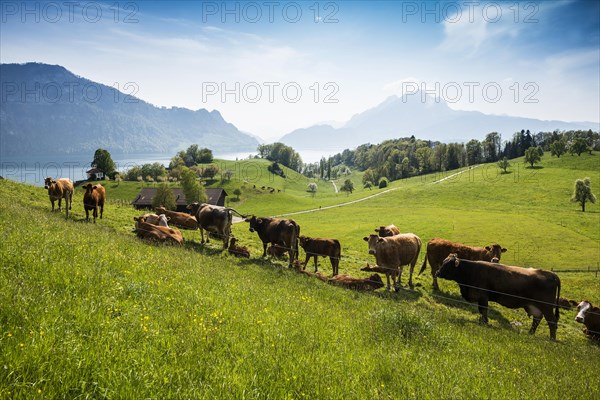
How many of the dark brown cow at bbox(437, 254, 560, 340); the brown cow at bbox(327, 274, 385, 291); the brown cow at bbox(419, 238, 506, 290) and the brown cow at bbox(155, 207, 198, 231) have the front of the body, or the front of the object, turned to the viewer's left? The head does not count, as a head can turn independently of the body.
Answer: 2

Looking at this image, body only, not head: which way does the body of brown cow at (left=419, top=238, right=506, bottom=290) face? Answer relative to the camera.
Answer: to the viewer's right

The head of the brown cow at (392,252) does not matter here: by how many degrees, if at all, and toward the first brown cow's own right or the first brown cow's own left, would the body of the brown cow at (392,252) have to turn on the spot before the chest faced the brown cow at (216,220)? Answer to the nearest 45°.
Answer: approximately 45° to the first brown cow's own right

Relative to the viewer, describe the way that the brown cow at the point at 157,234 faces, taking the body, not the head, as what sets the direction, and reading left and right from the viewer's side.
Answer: facing to the left of the viewer

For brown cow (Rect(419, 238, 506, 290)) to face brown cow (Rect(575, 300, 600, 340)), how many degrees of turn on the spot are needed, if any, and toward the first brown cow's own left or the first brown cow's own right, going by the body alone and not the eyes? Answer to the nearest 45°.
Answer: approximately 45° to the first brown cow's own right

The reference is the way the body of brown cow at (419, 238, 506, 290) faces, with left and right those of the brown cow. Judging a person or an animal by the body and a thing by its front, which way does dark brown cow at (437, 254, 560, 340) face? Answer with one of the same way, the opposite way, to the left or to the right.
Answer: the opposite way

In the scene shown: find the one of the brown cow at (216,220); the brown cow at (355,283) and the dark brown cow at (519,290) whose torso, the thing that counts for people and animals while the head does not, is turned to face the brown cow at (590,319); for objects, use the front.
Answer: the brown cow at (355,283)

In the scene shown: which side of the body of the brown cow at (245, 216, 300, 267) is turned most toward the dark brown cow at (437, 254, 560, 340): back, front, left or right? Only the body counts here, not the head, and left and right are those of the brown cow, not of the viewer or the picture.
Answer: back

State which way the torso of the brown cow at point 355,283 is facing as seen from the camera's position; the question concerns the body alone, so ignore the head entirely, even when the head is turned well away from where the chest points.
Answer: to the viewer's right

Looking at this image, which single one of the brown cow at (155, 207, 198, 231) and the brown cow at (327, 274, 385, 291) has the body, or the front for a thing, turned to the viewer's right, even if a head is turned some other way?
the brown cow at (327, 274, 385, 291)
